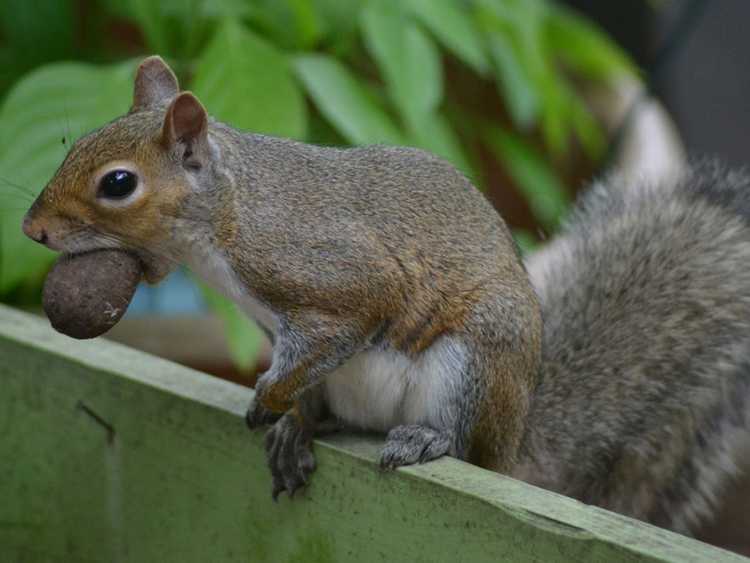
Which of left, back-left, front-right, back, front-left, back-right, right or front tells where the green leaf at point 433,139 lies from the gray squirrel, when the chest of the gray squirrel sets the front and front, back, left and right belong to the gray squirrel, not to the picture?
right

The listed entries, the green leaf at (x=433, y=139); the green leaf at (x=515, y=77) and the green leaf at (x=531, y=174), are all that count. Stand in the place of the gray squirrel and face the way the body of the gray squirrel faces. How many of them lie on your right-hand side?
3

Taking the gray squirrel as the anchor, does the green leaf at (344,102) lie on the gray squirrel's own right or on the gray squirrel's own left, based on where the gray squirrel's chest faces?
on the gray squirrel's own right

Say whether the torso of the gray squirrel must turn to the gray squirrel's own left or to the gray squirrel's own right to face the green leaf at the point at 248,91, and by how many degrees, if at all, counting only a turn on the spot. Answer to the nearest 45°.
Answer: approximately 45° to the gray squirrel's own right

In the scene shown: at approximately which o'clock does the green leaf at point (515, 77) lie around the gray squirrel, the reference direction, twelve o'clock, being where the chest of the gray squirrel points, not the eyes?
The green leaf is roughly at 3 o'clock from the gray squirrel.

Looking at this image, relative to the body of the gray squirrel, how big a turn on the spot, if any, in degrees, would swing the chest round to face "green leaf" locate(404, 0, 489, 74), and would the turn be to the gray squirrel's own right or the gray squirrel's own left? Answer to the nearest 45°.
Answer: approximately 90° to the gray squirrel's own right

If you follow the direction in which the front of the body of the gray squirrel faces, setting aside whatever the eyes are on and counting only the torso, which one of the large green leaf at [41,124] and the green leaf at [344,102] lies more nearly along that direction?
the large green leaf

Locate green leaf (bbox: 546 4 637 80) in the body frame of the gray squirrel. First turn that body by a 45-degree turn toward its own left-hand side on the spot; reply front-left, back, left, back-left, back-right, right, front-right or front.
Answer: back-right

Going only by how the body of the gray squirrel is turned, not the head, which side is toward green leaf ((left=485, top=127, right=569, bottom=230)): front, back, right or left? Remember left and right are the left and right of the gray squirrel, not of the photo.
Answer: right

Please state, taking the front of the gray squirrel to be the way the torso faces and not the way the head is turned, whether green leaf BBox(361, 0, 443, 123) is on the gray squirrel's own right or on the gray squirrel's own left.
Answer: on the gray squirrel's own right

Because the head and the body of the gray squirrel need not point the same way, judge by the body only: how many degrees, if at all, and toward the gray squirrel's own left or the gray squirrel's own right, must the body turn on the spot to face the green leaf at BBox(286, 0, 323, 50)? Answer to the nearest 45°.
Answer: approximately 45° to the gray squirrel's own right

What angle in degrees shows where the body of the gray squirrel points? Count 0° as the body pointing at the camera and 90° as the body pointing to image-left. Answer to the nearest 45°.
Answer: approximately 90°
